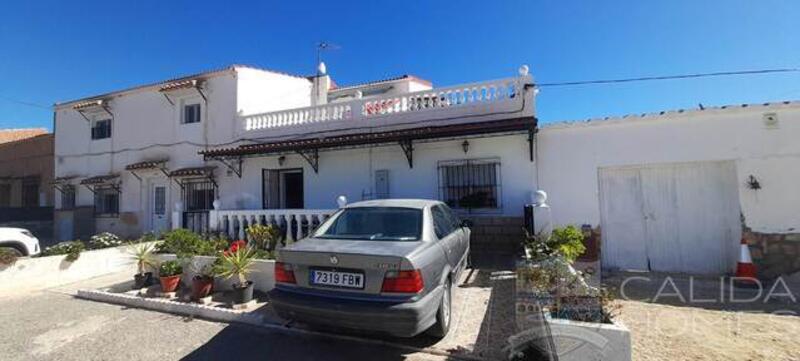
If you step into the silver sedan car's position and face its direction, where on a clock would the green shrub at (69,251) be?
The green shrub is roughly at 9 o'clock from the silver sedan car.

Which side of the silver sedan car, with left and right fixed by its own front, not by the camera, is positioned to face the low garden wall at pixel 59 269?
left

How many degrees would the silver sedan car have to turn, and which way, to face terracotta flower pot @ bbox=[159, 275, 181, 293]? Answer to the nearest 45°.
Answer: approximately 90° to its left

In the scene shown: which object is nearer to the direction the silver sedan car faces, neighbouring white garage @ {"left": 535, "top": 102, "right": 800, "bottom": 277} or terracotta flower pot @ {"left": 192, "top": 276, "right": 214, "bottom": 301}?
the neighbouring white garage

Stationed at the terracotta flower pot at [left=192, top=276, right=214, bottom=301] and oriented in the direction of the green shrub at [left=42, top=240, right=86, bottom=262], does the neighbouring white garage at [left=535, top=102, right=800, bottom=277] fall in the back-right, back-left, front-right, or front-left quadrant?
back-right

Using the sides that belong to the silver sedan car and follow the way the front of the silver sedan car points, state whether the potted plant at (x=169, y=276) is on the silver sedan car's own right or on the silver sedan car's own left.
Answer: on the silver sedan car's own left

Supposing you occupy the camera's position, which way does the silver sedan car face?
facing away from the viewer and to the right of the viewer

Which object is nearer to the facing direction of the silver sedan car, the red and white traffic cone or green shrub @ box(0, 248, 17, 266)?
the red and white traffic cone

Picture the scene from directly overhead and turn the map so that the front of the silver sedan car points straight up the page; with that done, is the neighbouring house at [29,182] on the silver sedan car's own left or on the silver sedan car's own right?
on the silver sedan car's own left

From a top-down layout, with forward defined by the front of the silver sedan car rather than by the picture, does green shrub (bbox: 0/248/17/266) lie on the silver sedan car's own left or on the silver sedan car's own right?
on the silver sedan car's own left
